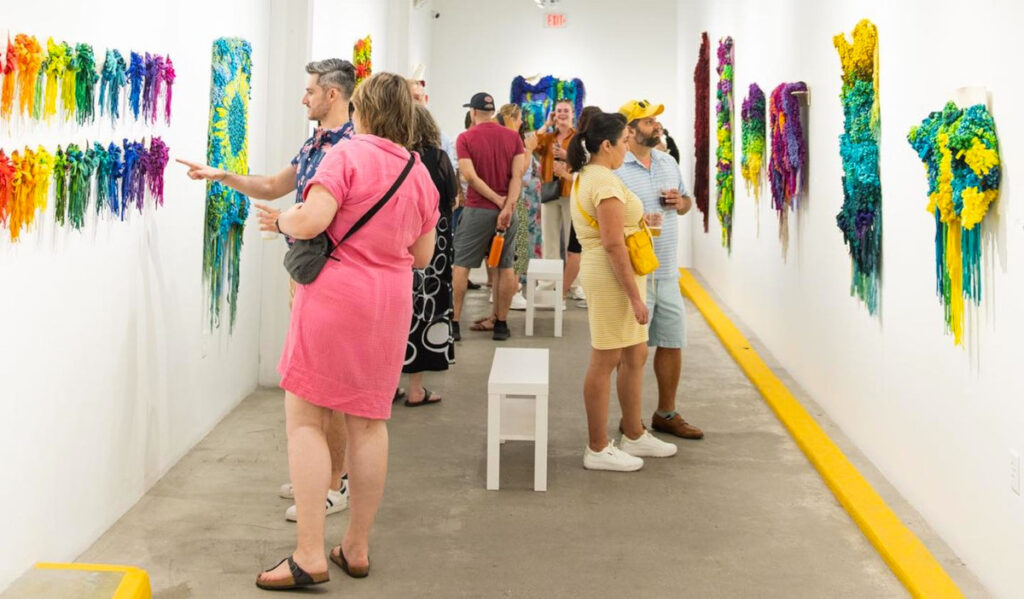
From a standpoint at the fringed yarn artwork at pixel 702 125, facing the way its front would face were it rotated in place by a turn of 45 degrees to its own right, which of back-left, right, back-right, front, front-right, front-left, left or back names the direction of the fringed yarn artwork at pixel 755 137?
back-left

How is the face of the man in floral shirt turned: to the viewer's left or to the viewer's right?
to the viewer's left

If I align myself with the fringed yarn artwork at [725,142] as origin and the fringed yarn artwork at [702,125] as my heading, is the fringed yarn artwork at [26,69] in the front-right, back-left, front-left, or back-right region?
back-left

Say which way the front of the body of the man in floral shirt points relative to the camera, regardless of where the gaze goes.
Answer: to the viewer's left

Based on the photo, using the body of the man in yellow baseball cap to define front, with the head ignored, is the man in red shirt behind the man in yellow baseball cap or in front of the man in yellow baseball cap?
behind

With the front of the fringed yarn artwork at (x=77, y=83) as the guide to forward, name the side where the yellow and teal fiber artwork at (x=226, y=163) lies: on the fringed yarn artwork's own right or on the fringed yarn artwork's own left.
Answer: on the fringed yarn artwork's own left

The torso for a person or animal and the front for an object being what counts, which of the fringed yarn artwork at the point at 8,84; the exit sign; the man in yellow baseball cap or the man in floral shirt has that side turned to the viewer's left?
the man in floral shirt

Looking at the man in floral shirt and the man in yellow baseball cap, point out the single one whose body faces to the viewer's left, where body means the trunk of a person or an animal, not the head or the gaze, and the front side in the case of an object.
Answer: the man in floral shirt

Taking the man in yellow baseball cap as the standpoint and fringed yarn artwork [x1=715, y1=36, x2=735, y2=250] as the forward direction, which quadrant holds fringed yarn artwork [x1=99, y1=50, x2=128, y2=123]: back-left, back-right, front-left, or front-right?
back-left

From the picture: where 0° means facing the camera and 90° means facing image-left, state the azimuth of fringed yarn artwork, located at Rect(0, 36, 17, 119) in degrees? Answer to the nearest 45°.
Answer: approximately 315°

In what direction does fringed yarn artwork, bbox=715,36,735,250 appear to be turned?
to the viewer's left

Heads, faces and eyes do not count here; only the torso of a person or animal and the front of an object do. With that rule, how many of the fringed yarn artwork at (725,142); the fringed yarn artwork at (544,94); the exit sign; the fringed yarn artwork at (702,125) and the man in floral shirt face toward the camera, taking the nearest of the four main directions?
2
